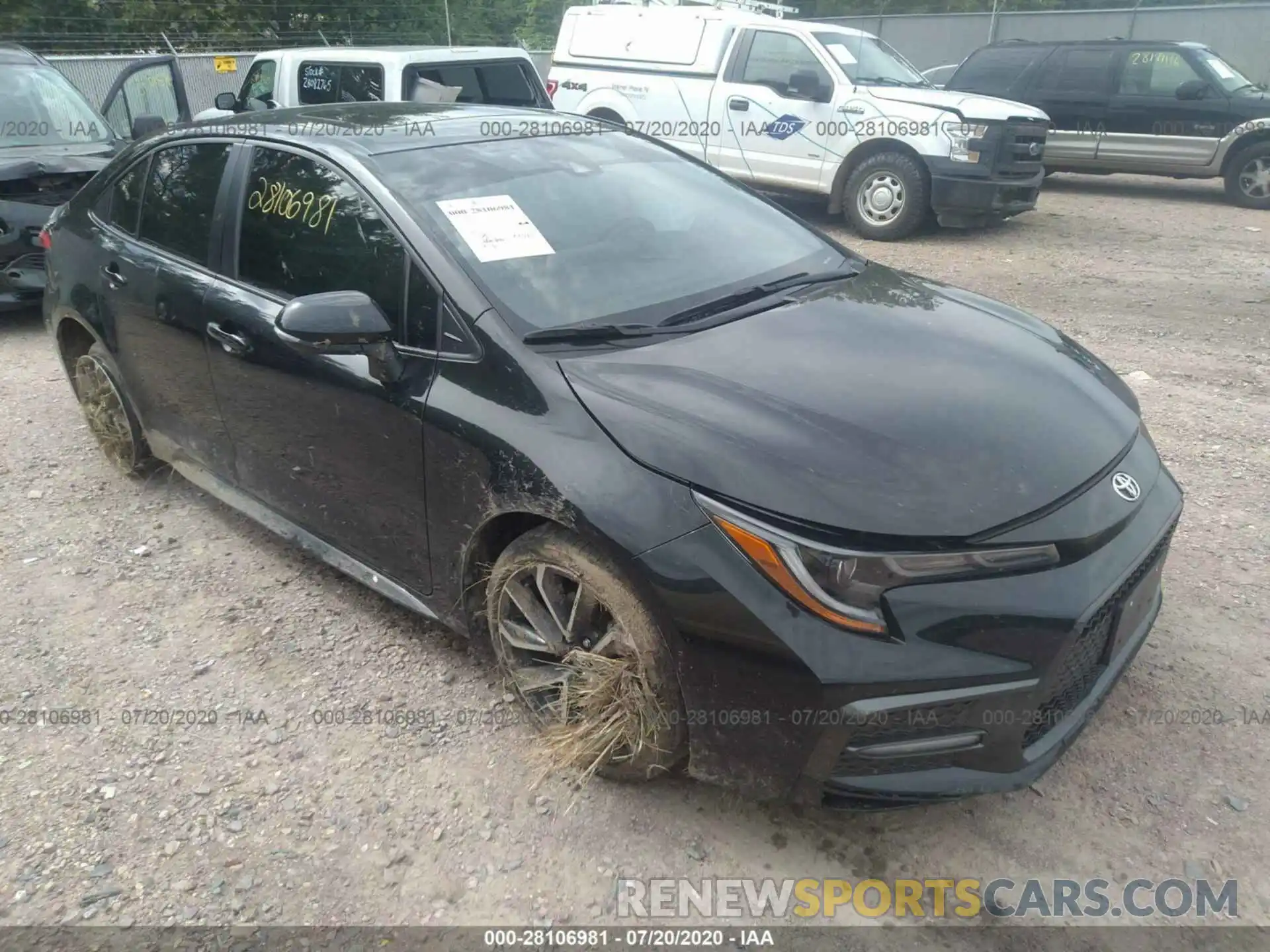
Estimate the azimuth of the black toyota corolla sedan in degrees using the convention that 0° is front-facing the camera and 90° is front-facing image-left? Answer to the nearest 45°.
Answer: approximately 315°

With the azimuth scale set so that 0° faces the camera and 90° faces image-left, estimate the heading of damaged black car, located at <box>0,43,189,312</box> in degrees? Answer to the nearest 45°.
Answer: approximately 0°

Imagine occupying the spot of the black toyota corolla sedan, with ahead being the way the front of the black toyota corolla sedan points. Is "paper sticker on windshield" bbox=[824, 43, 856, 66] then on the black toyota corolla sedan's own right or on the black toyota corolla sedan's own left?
on the black toyota corolla sedan's own left
